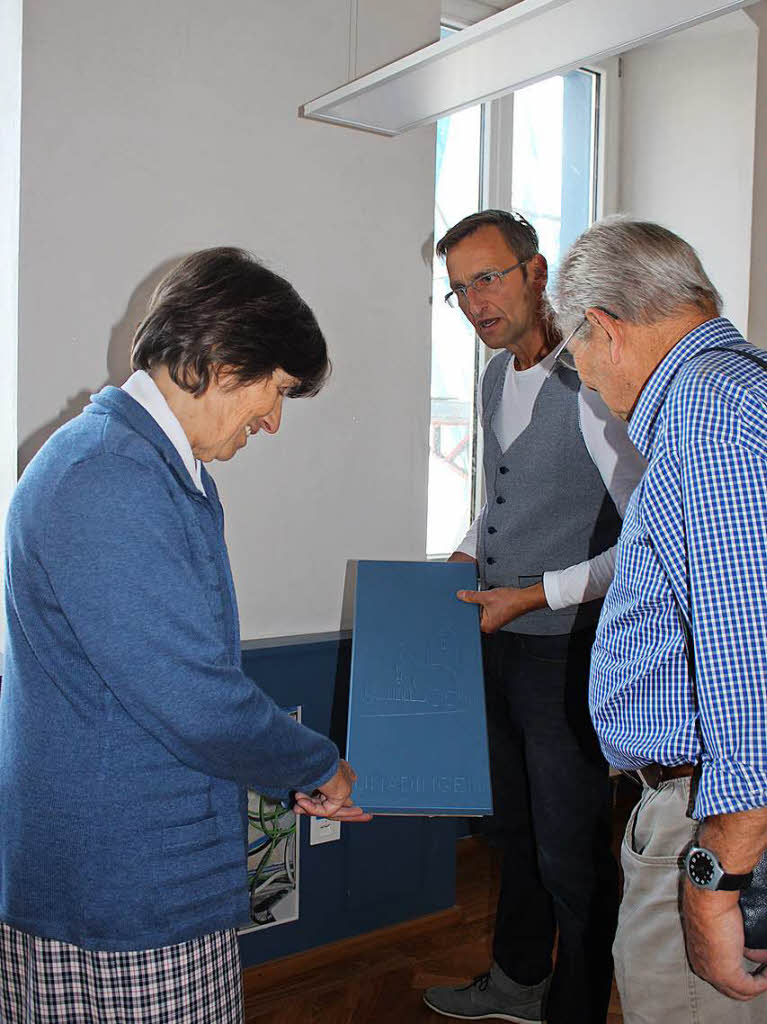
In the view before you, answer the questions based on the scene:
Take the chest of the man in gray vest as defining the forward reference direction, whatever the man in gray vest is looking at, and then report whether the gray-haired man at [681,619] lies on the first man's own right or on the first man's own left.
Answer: on the first man's own left

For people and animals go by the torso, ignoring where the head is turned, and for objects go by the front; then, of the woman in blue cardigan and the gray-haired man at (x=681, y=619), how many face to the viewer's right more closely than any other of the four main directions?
1

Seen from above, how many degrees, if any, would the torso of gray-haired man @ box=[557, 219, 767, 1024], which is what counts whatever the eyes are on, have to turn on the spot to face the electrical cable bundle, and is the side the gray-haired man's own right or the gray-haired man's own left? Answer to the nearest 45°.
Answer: approximately 45° to the gray-haired man's own right

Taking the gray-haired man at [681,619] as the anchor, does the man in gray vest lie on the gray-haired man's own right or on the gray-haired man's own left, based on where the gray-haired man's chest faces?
on the gray-haired man's own right

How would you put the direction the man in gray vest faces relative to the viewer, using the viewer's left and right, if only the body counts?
facing the viewer and to the left of the viewer

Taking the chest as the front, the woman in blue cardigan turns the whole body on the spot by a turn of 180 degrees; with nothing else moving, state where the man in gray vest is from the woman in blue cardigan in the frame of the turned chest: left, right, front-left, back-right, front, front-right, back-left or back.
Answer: back-right

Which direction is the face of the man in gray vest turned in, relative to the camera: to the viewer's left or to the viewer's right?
to the viewer's left

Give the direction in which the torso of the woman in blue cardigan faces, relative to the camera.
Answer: to the viewer's right

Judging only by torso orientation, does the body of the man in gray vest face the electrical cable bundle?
no

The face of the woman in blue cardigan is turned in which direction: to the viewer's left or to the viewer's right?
to the viewer's right

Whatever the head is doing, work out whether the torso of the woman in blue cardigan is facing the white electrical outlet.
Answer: no

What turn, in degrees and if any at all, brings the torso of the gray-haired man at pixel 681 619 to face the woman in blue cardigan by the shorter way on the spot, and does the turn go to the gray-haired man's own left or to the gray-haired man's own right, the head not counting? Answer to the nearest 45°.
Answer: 0° — they already face them

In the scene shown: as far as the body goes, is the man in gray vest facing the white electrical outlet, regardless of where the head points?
no

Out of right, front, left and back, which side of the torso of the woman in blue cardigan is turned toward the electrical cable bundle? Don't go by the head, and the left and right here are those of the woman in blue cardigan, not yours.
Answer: left

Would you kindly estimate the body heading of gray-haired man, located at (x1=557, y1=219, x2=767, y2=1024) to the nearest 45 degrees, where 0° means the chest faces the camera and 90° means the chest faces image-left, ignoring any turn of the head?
approximately 90°
